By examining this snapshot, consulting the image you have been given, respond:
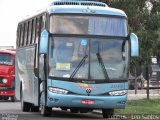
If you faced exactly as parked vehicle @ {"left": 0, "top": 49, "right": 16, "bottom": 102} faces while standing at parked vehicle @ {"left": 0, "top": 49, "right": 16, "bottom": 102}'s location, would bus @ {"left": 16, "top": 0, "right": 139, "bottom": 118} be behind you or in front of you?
in front

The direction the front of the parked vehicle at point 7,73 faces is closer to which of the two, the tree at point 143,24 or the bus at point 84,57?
the bus

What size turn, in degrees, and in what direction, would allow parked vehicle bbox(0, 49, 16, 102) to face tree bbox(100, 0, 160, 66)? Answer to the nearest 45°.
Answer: approximately 45° to its left

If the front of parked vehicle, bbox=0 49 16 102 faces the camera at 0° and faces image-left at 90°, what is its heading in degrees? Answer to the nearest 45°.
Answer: approximately 0°
